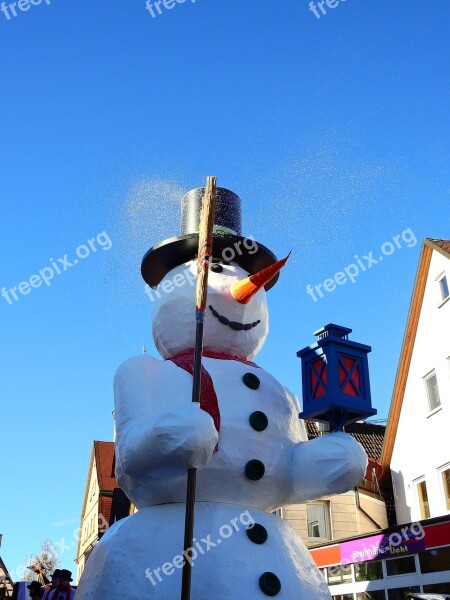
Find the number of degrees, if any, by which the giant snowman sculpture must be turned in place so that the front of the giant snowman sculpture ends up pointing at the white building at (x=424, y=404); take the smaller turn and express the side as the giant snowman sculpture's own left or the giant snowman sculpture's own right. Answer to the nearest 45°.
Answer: approximately 90° to the giant snowman sculpture's own left

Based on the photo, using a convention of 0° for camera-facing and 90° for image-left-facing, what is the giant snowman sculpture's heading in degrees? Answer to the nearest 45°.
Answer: approximately 315°

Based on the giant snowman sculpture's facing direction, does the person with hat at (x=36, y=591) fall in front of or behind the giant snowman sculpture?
behind
